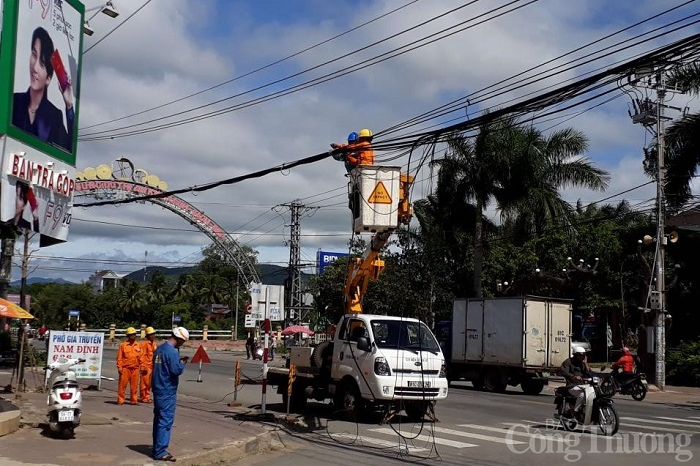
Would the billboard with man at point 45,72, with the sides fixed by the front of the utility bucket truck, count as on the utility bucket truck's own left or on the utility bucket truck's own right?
on the utility bucket truck's own right

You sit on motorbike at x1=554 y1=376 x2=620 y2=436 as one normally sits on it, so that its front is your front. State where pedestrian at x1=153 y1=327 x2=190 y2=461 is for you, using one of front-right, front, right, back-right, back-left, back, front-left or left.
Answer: right

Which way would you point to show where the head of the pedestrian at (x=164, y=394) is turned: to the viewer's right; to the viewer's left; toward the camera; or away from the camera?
to the viewer's right

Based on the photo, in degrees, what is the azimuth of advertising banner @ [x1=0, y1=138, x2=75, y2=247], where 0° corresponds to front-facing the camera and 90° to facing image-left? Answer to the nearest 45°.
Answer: approximately 315°

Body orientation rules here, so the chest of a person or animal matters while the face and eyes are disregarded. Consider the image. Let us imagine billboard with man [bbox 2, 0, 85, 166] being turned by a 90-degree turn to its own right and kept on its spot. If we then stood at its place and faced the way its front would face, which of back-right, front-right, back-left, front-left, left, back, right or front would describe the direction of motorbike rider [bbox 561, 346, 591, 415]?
back-left

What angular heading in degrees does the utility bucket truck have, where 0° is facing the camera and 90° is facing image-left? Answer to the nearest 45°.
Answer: approximately 315°

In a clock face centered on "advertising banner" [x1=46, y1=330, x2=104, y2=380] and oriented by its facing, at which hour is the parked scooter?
The parked scooter is roughly at 12 o'clock from the advertising banner.

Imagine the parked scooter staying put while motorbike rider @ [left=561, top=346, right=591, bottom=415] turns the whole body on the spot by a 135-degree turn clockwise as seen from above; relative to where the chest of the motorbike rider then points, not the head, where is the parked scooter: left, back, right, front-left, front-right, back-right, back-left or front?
front-left

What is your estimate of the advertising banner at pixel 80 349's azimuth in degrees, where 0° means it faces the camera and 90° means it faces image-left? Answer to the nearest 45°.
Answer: approximately 0°

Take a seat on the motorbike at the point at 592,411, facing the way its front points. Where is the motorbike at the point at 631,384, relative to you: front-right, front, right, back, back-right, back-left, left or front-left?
back-left
